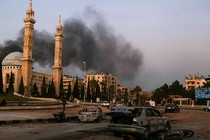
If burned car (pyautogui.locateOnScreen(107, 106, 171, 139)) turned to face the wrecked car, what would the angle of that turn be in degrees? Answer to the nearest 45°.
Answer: approximately 45° to its left
